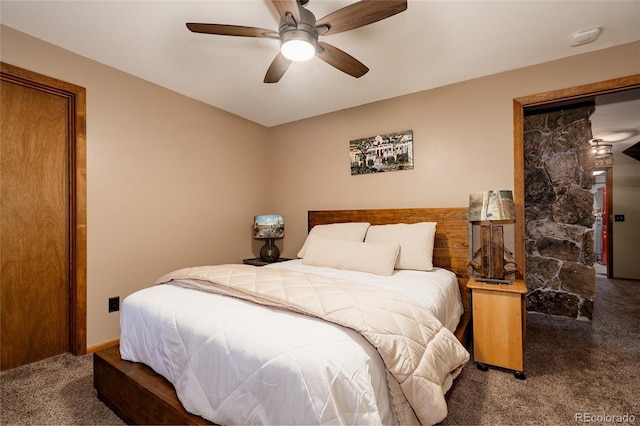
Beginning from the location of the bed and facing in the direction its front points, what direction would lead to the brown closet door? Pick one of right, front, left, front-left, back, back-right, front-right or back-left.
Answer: right

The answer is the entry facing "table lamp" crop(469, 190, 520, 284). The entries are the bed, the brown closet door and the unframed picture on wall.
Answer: the brown closet door

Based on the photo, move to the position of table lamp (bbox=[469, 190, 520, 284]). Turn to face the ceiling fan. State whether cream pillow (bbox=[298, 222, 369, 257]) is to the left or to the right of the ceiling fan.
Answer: right

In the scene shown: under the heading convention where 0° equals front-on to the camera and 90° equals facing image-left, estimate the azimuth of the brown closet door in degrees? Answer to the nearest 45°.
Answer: approximately 315°

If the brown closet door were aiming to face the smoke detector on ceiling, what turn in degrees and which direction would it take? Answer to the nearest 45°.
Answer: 0° — it already faces it

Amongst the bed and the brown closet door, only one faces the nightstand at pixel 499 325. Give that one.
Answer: the brown closet door

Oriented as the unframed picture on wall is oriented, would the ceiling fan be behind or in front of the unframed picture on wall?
in front

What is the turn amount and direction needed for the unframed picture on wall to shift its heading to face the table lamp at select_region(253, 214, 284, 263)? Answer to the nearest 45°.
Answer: approximately 45° to its right

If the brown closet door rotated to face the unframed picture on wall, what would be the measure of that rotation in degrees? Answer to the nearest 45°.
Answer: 0° — it already faces it

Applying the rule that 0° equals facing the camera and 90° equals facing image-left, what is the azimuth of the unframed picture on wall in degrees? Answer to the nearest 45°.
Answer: approximately 45°
